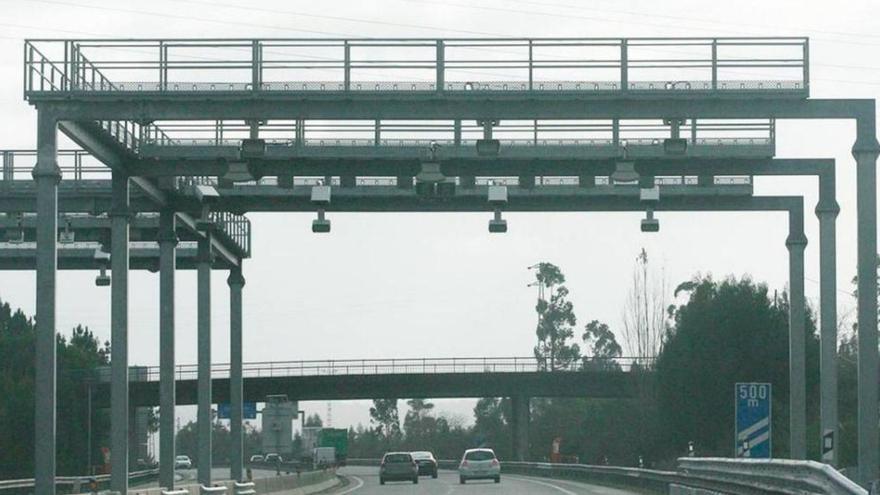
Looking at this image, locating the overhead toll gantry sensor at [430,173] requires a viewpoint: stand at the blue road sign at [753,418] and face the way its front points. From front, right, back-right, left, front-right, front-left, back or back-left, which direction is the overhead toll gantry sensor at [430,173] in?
right

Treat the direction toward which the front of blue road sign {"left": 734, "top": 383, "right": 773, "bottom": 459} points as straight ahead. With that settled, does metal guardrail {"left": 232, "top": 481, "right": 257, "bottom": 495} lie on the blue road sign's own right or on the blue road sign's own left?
on the blue road sign's own right

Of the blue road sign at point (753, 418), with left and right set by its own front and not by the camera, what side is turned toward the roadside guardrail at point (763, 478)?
front

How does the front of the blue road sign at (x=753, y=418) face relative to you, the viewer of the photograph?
facing the viewer

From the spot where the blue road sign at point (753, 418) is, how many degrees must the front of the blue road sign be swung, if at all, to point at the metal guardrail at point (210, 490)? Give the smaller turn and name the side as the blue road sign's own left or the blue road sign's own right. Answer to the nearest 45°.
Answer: approximately 90° to the blue road sign's own right

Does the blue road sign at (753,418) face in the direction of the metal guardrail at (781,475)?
yes
